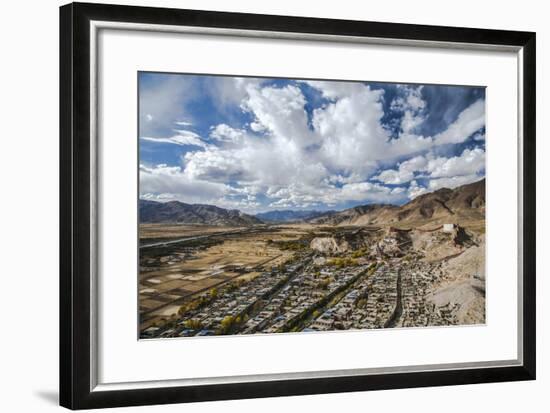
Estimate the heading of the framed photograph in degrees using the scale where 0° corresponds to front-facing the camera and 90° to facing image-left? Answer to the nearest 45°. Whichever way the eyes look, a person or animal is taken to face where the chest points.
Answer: approximately 315°
